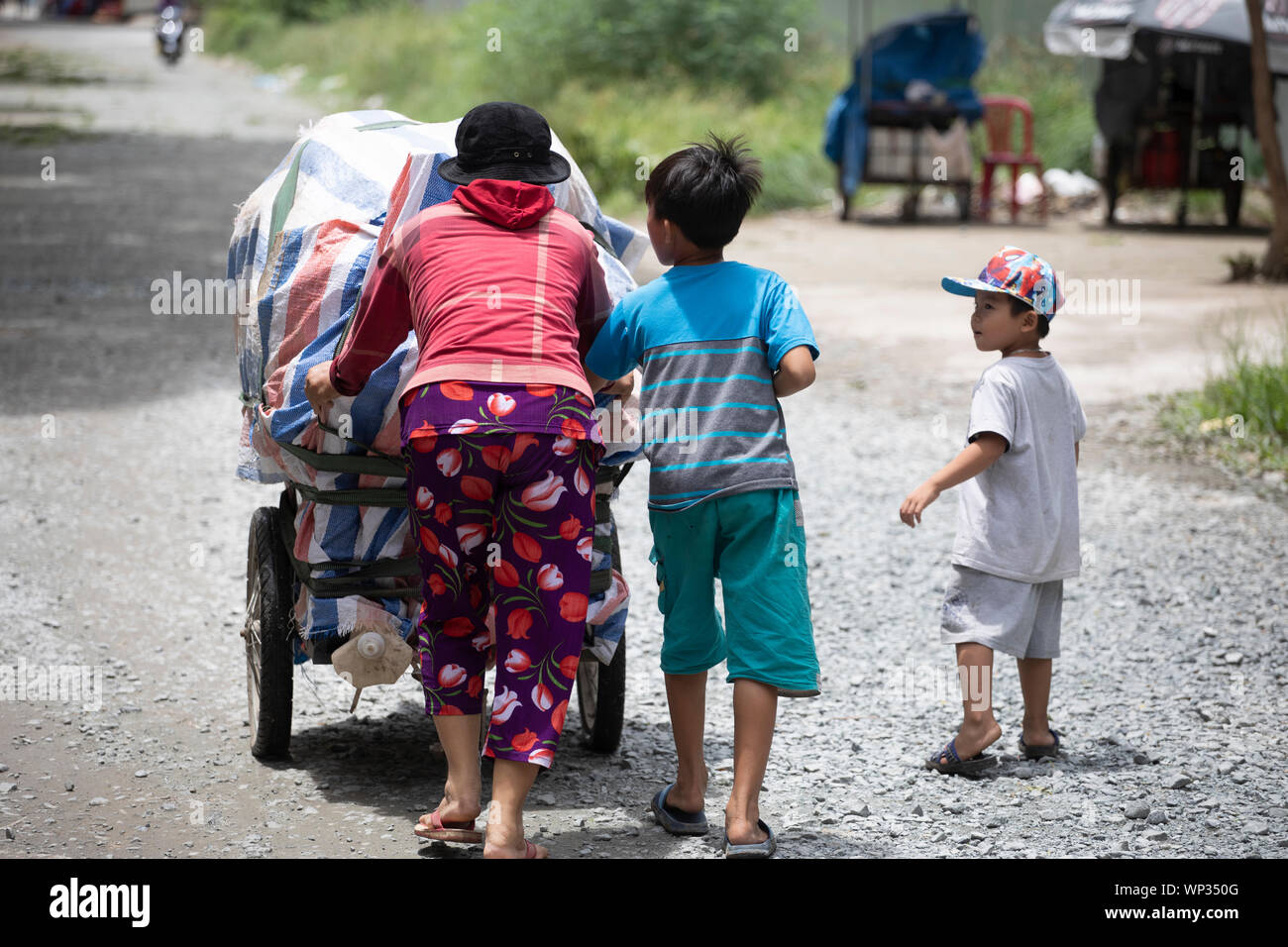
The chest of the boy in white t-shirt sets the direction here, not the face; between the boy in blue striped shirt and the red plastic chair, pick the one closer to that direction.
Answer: the red plastic chair

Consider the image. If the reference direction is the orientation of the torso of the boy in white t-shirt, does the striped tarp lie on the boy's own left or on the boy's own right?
on the boy's own left

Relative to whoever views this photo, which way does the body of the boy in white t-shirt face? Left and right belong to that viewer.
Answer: facing away from the viewer and to the left of the viewer

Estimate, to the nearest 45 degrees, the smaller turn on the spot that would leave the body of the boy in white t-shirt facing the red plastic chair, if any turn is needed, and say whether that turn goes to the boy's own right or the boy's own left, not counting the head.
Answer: approximately 45° to the boy's own right

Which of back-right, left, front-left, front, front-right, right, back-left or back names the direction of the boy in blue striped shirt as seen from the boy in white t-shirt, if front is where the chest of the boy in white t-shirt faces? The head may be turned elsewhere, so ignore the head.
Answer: left

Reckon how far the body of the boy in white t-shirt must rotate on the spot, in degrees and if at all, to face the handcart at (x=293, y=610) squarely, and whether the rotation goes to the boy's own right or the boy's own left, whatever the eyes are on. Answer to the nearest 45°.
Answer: approximately 45° to the boy's own left

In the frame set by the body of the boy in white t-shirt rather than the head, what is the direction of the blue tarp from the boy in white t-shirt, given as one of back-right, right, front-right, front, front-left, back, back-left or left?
front-right

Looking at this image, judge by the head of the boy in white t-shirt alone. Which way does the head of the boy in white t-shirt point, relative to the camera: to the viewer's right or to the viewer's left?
to the viewer's left
